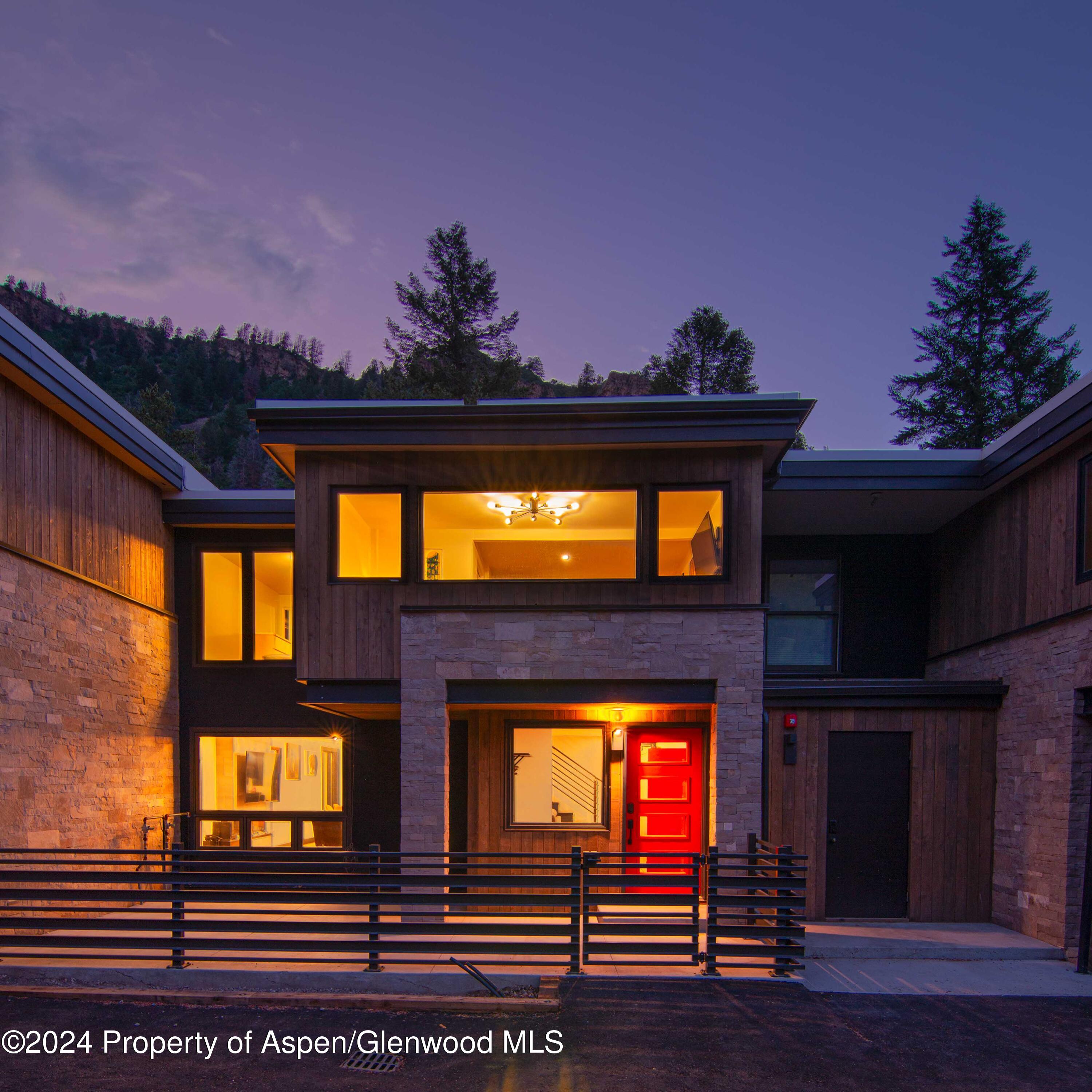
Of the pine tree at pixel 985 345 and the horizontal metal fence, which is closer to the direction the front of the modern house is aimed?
the horizontal metal fence

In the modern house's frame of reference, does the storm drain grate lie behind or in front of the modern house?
in front

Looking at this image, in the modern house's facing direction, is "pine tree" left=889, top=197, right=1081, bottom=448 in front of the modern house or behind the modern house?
behind

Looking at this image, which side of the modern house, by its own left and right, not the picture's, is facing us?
front

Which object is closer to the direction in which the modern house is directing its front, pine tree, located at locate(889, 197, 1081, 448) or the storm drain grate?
the storm drain grate
